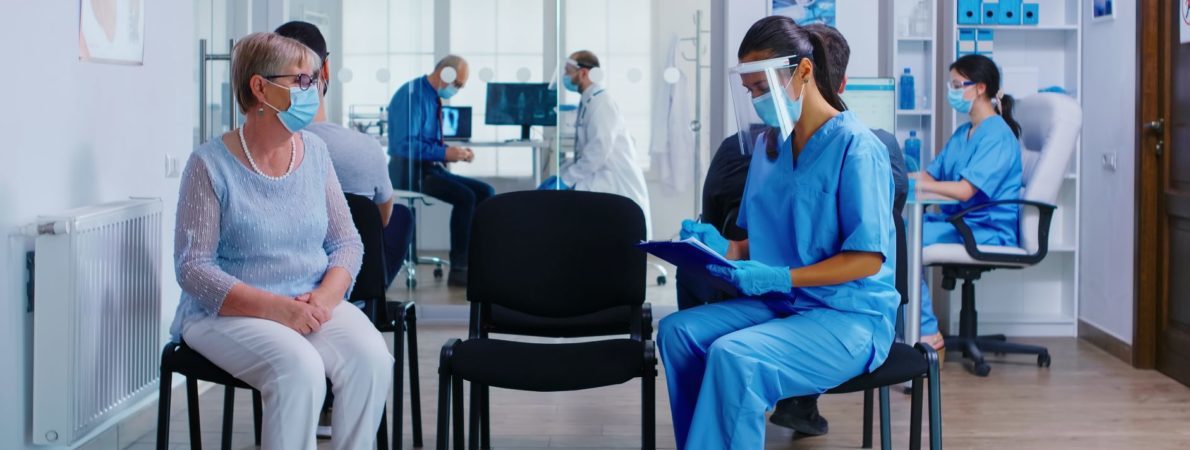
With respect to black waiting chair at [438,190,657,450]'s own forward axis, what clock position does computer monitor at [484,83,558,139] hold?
The computer monitor is roughly at 6 o'clock from the black waiting chair.

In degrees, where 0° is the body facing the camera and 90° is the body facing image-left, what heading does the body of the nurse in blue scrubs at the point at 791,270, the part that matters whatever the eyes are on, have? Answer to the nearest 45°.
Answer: approximately 45°

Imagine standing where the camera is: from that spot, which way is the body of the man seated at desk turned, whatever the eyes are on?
to the viewer's right

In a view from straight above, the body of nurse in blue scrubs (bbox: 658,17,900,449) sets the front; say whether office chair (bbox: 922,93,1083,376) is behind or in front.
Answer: behind

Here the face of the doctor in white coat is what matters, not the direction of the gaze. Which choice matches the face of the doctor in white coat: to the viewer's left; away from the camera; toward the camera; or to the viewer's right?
to the viewer's left

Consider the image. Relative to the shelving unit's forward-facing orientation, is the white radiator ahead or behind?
ahead

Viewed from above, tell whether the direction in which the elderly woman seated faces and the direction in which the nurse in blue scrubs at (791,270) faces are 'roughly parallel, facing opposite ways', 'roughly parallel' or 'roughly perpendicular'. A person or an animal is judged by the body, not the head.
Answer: roughly perpendicular

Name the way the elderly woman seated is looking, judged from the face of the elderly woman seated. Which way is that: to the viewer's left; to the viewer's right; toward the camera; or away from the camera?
to the viewer's right

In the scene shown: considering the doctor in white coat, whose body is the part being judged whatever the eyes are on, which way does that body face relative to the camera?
to the viewer's left

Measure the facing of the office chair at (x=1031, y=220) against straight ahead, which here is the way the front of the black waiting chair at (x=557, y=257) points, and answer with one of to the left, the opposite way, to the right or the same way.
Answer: to the right
